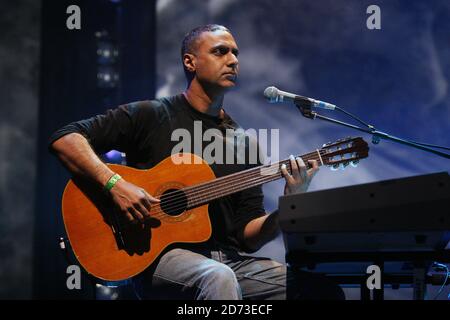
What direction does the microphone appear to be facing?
to the viewer's left

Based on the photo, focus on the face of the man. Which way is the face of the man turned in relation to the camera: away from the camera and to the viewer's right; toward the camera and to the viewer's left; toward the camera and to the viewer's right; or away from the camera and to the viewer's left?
toward the camera and to the viewer's right

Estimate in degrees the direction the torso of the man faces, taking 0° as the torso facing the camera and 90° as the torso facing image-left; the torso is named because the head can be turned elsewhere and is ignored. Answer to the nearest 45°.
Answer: approximately 315°
